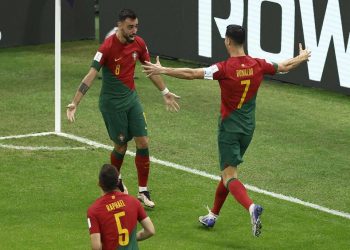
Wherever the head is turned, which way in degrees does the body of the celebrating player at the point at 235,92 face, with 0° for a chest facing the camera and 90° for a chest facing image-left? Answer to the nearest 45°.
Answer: approximately 135°

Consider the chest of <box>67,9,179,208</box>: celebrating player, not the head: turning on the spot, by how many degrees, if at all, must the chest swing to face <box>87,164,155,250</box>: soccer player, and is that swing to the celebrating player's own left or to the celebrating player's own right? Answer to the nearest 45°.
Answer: approximately 45° to the celebrating player's own right

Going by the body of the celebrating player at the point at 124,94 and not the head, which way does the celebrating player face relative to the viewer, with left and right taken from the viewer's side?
facing the viewer and to the right of the viewer

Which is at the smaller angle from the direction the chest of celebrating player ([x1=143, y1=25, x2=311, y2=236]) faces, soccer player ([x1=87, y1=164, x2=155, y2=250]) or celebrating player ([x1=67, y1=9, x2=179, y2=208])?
the celebrating player

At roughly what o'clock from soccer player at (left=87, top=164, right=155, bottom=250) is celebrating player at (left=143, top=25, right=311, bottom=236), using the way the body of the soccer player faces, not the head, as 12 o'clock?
The celebrating player is roughly at 1 o'clock from the soccer player.

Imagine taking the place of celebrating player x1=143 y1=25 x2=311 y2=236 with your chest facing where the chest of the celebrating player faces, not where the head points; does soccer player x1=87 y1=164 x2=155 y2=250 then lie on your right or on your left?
on your left

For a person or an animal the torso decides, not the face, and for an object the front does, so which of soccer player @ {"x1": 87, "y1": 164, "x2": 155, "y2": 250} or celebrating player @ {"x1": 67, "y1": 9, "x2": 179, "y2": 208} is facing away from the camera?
the soccer player

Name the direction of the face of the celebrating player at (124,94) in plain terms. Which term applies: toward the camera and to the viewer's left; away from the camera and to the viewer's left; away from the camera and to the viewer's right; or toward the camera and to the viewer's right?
toward the camera and to the viewer's right

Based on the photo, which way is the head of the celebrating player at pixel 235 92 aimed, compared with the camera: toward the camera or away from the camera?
away from the camera

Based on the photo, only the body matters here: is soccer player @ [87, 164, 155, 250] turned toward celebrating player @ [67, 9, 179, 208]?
yes

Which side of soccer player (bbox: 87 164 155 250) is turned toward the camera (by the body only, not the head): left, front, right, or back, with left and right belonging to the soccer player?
back

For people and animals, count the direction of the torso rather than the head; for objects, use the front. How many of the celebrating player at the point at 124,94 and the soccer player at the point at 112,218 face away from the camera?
1

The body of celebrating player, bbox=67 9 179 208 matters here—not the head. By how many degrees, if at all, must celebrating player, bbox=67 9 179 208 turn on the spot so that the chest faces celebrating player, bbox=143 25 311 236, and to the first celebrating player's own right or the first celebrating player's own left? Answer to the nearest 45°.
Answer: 0° — they already face them

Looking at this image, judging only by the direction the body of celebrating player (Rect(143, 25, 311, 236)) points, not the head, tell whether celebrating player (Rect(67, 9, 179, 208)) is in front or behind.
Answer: in front
